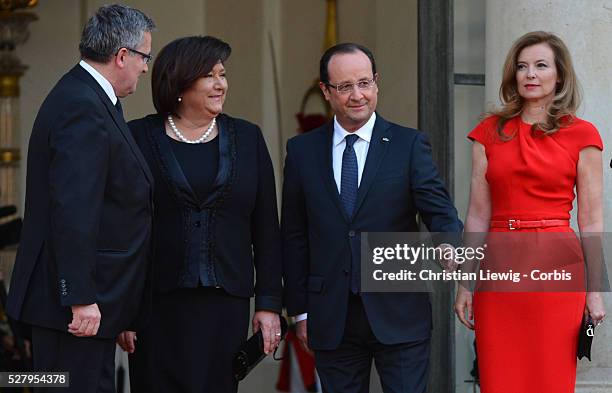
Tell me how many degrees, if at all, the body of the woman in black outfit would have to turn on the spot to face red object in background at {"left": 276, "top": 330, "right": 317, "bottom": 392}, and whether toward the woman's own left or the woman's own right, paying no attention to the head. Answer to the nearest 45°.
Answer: approximately 180°

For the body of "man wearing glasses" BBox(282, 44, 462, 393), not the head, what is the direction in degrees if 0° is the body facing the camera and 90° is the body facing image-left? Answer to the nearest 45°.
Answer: approximately 0°

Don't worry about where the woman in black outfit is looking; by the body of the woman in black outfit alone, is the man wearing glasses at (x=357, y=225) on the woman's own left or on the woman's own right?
on the woman's own left

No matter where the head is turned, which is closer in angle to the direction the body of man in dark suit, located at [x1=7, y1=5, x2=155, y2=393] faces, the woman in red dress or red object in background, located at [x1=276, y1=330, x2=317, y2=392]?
the woman in red dress

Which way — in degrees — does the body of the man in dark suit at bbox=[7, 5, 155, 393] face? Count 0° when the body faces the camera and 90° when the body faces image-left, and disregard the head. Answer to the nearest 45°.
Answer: approximately 270°

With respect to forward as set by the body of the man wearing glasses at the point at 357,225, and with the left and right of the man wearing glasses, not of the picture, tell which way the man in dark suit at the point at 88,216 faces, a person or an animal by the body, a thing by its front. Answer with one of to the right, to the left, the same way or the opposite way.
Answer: to the left

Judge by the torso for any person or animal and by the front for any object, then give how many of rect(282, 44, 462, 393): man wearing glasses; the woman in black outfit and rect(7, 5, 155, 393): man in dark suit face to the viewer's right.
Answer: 1

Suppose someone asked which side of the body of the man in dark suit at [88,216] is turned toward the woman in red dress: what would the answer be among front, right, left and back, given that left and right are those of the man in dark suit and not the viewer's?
front

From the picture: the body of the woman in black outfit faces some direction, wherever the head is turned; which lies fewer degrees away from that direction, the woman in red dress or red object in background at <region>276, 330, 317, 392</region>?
the woman in red dress

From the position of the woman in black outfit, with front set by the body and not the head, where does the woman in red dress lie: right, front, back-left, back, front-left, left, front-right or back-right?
left

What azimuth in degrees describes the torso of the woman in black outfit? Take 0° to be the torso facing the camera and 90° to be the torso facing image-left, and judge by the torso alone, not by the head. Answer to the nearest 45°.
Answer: approximately 0°

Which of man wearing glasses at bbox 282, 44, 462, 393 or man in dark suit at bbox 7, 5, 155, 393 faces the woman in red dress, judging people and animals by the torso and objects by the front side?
the man in dark suit

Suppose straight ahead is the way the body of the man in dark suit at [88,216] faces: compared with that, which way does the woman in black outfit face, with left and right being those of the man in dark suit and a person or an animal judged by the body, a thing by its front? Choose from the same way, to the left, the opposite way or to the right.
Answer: to the right
